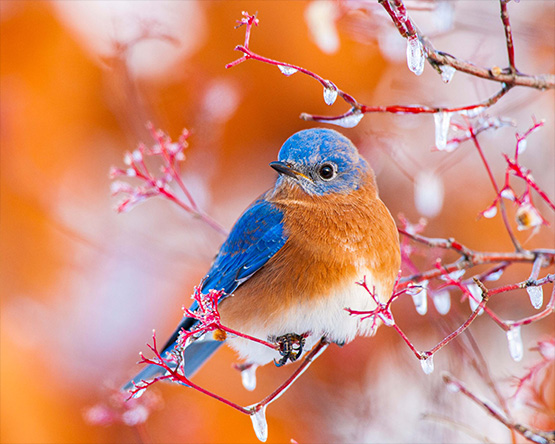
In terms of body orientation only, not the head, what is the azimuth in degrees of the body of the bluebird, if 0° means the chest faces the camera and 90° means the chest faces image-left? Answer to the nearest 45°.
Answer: approximately 315°

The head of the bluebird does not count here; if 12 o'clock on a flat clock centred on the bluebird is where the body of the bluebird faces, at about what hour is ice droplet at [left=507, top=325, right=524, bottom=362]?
The ice droplet is roughly at 10 o'clock from the bluebird.
